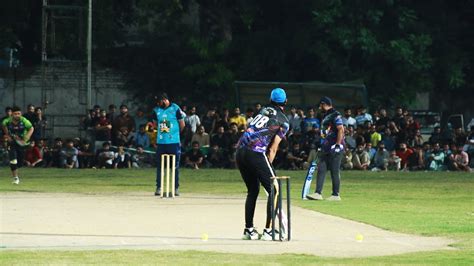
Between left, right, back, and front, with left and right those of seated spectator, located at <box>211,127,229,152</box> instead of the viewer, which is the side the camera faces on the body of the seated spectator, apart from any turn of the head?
front

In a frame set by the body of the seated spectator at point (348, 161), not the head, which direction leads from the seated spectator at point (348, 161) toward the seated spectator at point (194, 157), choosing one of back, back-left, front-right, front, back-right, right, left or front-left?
right

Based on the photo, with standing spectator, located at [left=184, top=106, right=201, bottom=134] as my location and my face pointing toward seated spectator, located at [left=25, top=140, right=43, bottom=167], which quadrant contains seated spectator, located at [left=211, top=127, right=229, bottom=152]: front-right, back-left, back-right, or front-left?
back-left

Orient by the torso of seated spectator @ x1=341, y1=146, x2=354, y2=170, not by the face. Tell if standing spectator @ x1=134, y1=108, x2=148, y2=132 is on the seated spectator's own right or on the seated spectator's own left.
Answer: on the seated spectator's own right

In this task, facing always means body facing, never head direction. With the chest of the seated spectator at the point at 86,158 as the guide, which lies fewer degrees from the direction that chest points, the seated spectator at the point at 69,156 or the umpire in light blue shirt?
the umpire in light blue shirt

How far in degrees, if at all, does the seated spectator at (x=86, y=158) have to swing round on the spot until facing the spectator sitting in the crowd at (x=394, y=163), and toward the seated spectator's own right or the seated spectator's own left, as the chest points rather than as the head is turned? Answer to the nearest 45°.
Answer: approximately 90° to the seated spectator's own left

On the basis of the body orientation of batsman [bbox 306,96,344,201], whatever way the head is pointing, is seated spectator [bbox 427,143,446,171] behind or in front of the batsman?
behind

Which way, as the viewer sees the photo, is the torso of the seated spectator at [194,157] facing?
toward the camera

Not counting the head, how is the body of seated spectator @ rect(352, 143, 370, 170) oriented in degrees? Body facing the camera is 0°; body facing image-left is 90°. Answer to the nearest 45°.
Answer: approximately 0°

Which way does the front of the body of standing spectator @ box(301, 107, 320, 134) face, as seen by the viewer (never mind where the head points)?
toward the camera

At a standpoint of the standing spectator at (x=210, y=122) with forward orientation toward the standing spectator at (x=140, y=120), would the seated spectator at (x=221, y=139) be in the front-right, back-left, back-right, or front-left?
back-left
